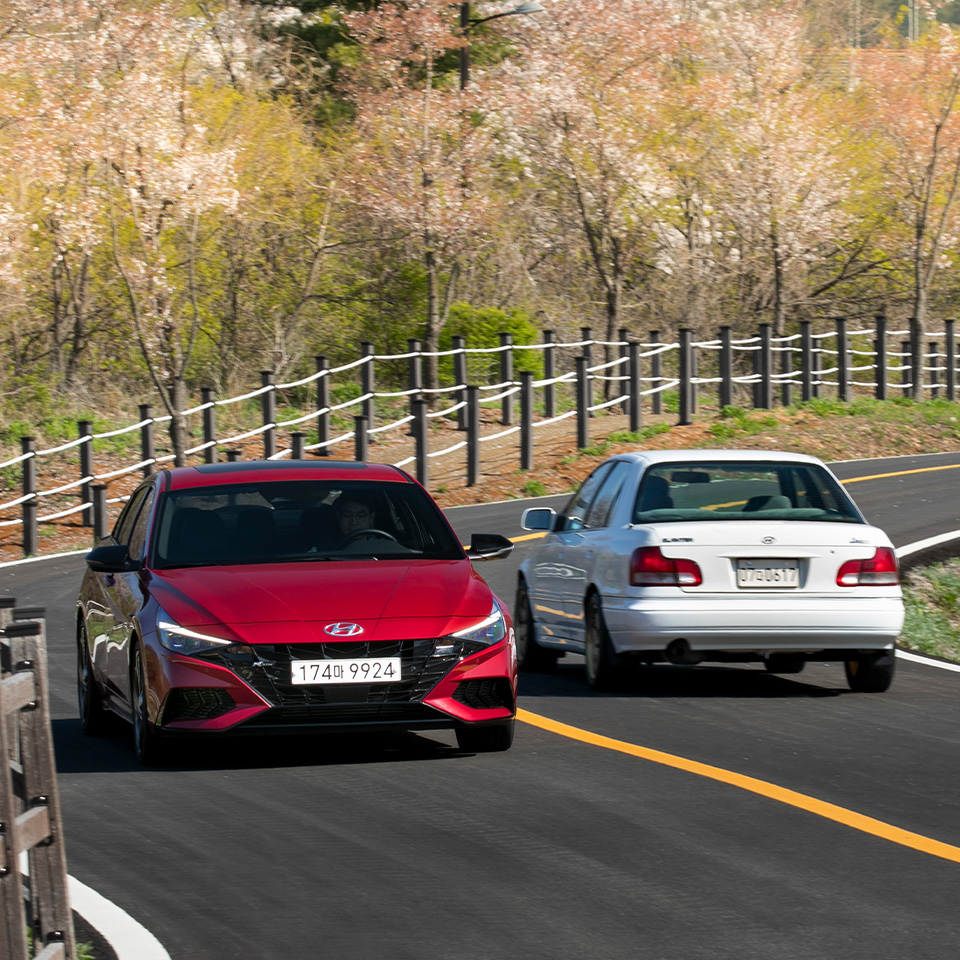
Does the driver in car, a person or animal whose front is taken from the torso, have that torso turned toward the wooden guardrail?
yes

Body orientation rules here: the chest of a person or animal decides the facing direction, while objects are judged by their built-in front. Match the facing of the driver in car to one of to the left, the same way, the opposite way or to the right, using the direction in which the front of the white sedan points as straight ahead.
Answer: the opposite way

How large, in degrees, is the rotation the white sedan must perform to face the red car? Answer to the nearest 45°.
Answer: approximately 135° to its left

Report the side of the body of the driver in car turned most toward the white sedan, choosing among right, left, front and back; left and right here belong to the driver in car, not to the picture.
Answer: left

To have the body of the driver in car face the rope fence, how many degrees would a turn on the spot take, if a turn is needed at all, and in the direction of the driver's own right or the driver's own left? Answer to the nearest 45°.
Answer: approximately 180°

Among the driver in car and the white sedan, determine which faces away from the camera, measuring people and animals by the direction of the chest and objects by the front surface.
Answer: the white sedan

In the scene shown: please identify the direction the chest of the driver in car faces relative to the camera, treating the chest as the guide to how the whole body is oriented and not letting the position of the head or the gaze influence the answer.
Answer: toward the camera

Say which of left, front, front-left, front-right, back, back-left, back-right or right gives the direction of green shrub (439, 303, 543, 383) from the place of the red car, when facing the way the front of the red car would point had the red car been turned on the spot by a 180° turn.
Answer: front

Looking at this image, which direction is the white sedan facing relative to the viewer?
away from the camera

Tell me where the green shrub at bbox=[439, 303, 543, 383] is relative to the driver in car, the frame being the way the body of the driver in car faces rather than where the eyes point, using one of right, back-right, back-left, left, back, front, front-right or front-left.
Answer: back

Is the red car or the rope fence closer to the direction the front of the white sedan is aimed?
the rope fence

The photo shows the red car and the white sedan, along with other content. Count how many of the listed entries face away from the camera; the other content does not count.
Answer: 1
